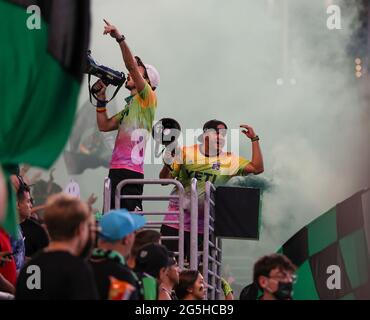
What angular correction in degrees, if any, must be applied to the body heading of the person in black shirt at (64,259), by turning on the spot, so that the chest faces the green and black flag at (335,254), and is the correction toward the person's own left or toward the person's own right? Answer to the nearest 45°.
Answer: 0° — they already face it

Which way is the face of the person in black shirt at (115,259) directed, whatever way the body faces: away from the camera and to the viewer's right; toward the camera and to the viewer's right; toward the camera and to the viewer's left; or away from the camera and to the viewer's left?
away from the camera and to the viewer's right

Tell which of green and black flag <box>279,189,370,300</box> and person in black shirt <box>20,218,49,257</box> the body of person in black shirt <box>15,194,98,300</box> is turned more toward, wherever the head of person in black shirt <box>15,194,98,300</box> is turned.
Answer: the green and black flag

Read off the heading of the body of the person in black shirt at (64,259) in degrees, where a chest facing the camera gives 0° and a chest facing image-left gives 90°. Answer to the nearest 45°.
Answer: approximately 225°
